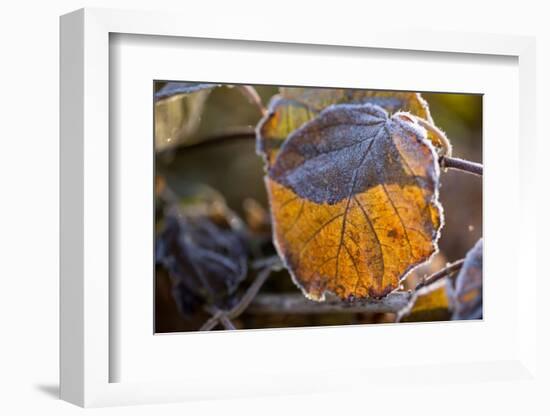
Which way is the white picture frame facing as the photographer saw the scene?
facing the viewer and to the right of the viewer
